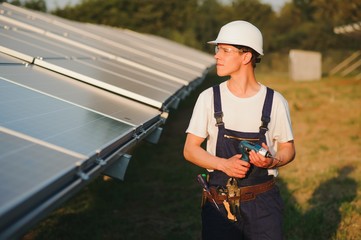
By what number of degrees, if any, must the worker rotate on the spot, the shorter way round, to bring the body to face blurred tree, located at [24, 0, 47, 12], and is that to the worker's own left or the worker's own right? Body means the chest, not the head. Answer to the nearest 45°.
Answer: approximately 135° to the worker's own right

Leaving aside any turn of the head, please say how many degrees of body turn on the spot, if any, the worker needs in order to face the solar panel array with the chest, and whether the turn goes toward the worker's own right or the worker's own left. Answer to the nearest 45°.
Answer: approximately 90° to the worker's own right

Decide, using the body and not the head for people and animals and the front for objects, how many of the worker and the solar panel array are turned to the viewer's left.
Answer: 0

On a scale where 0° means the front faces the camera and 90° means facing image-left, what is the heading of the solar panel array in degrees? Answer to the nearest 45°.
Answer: approximately 315°

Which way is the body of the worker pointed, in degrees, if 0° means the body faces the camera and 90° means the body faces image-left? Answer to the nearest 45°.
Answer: approximately 0°

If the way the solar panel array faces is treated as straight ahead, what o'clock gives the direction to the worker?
The worker is roughly at 11 o'clock from the solar panel array.

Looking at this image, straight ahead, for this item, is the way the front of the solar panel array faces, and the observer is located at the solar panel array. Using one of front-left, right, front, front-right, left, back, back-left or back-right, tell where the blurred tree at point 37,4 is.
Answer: back-left
